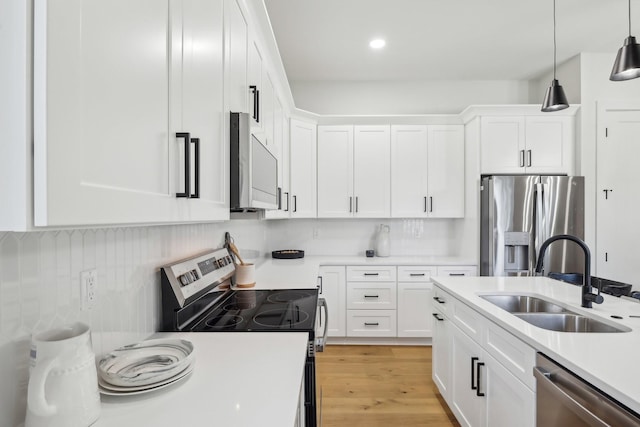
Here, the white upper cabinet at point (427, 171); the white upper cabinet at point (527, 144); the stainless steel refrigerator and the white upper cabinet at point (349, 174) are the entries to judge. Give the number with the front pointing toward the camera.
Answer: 4

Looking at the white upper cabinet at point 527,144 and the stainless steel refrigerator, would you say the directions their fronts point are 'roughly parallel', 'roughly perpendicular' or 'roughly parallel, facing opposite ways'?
roughly parallel

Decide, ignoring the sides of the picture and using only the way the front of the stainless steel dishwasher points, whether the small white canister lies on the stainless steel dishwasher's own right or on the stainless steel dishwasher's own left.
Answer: on the stainless steel dishwasher's own right

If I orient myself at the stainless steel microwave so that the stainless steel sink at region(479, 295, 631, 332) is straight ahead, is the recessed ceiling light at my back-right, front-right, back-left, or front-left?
front-left

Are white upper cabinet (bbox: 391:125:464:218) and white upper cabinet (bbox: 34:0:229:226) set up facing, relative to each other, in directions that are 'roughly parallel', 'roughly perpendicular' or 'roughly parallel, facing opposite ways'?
roughly perpendicular

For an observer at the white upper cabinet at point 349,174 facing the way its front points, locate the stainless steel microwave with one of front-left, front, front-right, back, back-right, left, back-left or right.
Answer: front

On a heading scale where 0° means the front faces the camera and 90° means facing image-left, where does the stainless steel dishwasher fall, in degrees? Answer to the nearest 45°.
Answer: approximately 45°

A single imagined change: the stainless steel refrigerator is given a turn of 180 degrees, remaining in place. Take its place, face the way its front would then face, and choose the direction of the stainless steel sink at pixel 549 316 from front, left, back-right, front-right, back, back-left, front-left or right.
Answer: back

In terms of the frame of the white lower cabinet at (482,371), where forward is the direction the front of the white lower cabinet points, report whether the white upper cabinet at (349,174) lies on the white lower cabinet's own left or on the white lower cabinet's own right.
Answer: on the white lower cabinet's own right

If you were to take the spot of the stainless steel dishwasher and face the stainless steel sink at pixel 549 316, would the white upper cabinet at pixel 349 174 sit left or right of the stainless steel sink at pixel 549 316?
left

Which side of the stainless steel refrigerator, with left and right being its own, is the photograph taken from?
front

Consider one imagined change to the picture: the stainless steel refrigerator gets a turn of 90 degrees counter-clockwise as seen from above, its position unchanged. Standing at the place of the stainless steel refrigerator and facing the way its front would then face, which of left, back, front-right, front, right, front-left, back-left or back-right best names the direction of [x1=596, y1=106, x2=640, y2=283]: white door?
front-left

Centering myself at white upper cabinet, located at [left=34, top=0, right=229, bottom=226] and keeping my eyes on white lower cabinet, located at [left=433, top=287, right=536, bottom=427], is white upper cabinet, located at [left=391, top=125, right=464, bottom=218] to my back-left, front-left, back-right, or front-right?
front-left

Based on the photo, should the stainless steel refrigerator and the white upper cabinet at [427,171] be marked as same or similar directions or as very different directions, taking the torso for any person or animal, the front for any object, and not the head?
same or similar directions

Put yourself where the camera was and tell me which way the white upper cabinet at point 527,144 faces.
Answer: facing the viewer

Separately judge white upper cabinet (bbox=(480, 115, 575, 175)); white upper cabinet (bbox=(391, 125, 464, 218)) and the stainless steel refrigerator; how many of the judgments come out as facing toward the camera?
3

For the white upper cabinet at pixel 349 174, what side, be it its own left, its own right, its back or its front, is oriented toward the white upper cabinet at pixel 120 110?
front
